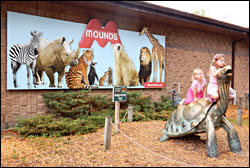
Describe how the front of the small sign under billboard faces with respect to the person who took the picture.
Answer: facing the viewer

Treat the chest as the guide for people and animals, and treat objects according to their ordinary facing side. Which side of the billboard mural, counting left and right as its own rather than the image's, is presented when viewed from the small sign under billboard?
front

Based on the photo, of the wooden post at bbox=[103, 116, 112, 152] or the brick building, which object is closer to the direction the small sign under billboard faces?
the wooden post

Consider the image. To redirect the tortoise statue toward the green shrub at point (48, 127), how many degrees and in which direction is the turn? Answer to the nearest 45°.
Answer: approximately 135° to its right

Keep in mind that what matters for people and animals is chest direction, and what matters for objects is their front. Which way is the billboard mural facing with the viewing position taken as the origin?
facing the viewer and to the right of the viewer

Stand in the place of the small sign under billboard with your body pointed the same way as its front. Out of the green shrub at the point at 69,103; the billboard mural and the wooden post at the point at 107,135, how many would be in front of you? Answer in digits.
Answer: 1

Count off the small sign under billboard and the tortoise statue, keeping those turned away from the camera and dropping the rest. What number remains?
0

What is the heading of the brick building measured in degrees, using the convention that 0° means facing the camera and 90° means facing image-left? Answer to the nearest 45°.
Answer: approximately 315°
